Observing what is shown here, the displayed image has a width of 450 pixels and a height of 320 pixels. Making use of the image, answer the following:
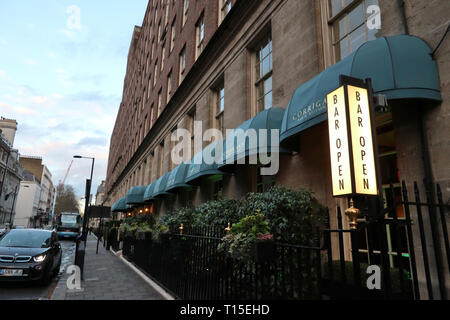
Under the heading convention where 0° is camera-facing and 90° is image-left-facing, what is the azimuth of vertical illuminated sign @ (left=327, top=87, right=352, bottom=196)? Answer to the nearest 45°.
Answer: approximately 45°

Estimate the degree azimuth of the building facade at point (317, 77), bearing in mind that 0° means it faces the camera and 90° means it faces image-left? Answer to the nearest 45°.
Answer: approximately 45°
